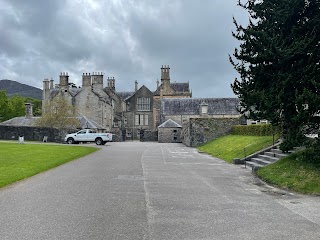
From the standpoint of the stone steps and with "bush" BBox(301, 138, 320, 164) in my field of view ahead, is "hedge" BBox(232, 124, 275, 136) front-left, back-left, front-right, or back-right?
back-left

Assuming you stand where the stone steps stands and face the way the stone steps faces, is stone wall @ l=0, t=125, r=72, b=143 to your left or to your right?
on your right
